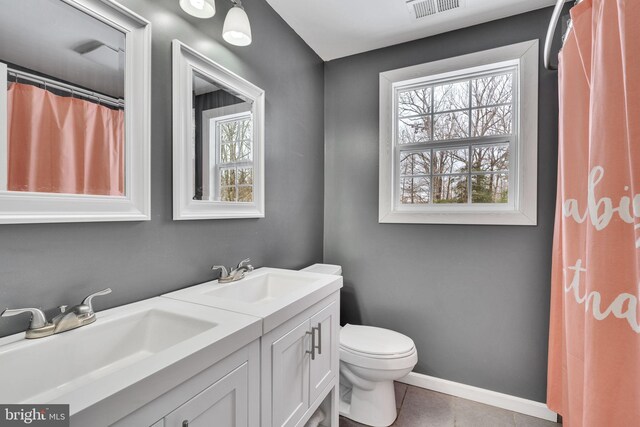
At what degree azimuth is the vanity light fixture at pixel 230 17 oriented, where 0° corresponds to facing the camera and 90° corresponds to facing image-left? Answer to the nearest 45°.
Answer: approximately 315°

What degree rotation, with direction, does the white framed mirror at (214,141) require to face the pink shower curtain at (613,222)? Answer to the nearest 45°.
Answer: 0° — it already faces it

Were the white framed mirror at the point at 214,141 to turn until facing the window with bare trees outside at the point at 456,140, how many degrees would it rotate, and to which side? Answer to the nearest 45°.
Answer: approximately 45° to its left
